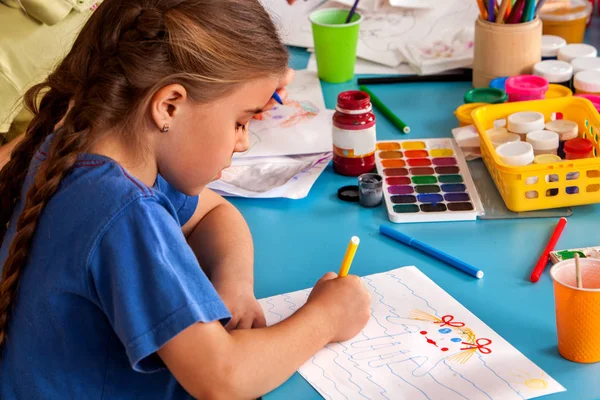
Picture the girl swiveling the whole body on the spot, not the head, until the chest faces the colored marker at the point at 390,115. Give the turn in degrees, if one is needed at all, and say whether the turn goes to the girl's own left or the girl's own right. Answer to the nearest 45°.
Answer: approximately 45° to the girl's own left

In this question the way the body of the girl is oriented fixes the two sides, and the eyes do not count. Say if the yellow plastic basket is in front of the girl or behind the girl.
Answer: in front

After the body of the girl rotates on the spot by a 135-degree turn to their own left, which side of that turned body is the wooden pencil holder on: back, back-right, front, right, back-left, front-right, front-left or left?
right

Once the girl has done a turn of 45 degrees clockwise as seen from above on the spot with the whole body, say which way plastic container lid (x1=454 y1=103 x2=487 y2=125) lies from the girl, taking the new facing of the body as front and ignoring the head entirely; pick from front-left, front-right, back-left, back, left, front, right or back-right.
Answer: left

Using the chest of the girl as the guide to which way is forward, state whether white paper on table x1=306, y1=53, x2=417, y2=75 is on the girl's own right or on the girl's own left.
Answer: on the girl's own left

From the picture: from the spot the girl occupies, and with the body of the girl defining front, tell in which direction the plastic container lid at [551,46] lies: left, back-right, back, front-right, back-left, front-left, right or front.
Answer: front-left

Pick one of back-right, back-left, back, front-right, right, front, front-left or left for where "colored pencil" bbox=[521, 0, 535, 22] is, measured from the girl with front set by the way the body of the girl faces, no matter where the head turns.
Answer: front-left

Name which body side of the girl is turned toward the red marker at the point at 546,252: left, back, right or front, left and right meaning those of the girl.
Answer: front

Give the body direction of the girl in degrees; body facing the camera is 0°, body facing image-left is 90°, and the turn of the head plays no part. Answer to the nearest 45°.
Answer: approximately 270°

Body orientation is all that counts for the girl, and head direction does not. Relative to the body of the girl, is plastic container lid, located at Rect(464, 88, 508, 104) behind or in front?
in front

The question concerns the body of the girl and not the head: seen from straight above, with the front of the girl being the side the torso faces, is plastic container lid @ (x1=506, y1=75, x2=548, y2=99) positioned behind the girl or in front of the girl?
in front
